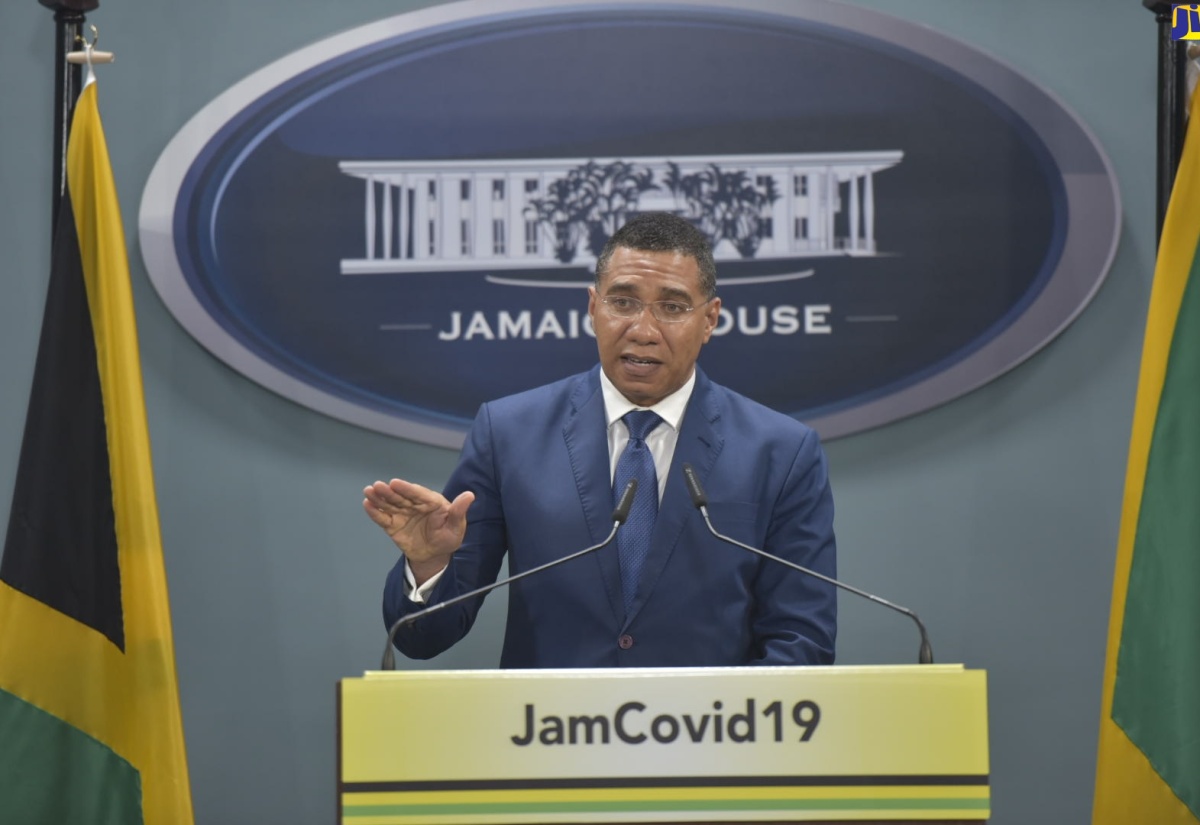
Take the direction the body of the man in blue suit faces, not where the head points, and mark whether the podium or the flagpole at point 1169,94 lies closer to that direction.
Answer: the podium

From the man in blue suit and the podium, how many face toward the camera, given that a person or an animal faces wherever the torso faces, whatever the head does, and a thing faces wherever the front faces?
2

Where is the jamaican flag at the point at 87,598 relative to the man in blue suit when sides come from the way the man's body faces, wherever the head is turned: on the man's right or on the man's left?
on the man's right

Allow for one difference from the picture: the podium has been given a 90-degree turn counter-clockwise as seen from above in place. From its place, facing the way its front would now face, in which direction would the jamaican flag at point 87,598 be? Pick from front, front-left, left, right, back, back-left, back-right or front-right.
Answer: back-left

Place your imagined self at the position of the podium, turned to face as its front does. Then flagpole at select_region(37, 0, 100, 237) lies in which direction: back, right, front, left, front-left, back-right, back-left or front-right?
back-right

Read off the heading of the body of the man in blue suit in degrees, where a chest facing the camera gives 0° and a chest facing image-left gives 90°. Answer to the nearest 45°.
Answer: approximately 0°
